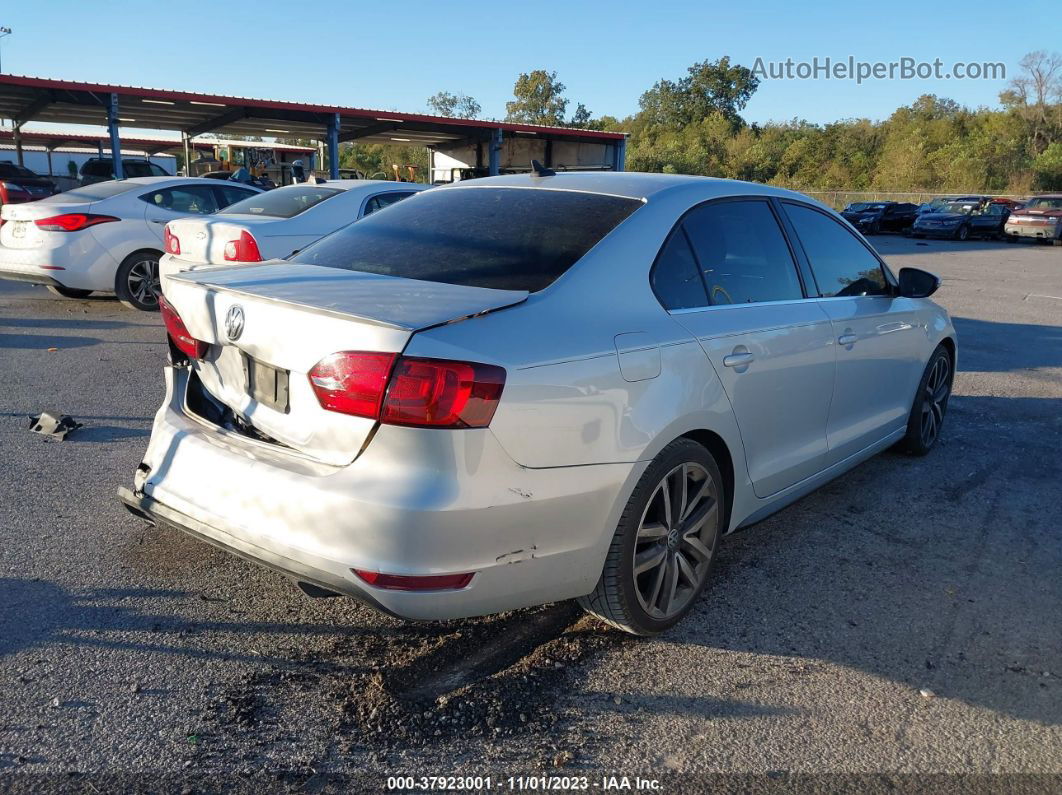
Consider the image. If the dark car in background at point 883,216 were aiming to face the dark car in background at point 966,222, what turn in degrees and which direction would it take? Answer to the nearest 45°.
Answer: approximately 90° to its left

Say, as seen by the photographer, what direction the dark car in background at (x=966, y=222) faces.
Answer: facing the viewer and to the left of the viewer

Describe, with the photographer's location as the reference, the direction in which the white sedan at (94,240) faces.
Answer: facing away from the viewer and to the right of the viewer

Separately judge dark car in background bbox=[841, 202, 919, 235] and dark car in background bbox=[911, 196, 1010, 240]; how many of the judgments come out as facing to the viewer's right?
0

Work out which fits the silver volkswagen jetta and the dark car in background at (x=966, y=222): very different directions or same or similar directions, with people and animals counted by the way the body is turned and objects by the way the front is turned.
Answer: very different directions

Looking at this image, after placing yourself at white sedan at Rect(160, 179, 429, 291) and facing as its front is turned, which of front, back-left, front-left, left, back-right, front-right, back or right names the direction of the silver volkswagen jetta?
back-right

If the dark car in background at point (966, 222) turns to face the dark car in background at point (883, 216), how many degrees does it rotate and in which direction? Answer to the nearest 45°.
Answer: approximately 90° to its right

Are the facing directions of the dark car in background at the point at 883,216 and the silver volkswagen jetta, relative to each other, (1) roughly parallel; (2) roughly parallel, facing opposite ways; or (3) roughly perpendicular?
roughly parallel, facing opposite ways

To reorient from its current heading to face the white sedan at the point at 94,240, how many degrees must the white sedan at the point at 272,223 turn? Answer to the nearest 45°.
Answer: approximately 90° to its left

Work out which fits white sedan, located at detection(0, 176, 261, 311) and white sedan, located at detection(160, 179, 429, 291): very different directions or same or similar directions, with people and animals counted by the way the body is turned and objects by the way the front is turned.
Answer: same or similar directions

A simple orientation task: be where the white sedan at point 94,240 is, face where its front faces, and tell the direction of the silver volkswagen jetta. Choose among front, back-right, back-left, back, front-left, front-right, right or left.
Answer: back-right
